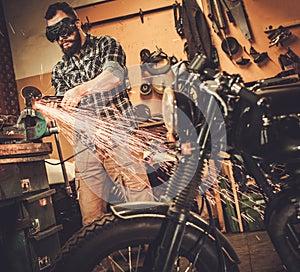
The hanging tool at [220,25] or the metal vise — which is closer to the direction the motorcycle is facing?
the metal vise

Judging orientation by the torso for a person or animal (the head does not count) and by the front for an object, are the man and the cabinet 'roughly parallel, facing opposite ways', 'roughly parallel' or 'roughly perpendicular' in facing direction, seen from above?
roughly perpendicular

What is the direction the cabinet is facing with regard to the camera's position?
facing the viewer and to the right of the viewer

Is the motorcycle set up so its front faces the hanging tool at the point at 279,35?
no

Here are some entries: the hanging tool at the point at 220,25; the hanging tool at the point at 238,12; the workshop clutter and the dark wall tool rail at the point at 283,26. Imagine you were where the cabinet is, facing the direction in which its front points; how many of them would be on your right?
0

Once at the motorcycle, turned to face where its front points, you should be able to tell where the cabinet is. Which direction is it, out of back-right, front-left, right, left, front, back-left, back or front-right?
front-right

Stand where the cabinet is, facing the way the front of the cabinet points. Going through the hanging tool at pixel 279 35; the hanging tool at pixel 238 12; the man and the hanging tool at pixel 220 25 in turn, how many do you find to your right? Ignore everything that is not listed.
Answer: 0

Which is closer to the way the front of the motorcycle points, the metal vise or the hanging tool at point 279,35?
the metal vise

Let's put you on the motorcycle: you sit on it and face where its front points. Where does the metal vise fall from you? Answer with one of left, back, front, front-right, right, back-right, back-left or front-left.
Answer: front-right

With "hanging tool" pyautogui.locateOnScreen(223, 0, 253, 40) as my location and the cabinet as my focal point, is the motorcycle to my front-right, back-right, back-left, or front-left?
front-left
